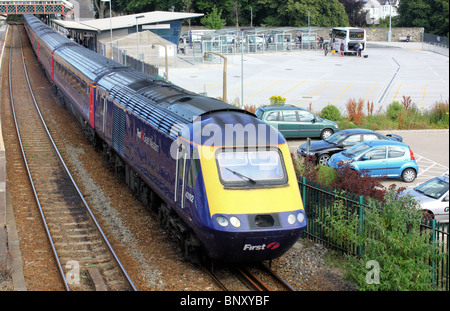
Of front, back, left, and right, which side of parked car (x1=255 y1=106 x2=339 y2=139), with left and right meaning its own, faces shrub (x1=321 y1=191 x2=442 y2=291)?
right

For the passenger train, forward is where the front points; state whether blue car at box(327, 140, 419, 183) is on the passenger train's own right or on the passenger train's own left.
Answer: on the passenger train's own left

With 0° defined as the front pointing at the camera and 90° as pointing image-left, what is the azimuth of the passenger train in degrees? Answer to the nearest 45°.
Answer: approximately 315°

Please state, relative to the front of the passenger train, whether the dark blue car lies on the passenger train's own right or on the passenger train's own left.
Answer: on the passenger train's own left

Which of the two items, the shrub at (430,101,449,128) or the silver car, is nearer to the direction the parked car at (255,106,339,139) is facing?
the shrub

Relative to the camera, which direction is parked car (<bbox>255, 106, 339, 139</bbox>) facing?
to the viewer's right

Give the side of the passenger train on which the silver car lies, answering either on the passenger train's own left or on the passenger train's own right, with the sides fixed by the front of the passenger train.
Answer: on the passenger train's own left
